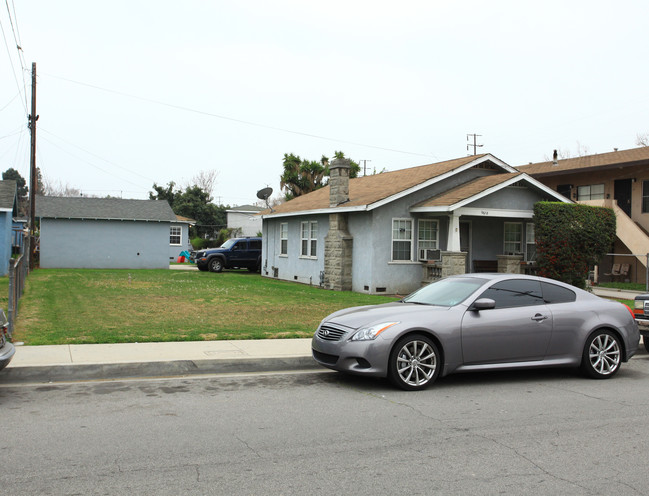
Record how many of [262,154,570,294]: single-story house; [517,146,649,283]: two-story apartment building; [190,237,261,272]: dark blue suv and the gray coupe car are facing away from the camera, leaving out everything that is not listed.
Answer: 0

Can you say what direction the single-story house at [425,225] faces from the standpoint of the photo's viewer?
facing the viewer and to the right of the viewer

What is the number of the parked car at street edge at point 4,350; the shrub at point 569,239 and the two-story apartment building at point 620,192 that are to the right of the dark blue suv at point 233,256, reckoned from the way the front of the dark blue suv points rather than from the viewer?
0

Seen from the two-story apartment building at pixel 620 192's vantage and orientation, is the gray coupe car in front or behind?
in front

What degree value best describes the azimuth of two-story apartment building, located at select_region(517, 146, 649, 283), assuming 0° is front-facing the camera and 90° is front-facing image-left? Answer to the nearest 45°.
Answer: approximately 45°

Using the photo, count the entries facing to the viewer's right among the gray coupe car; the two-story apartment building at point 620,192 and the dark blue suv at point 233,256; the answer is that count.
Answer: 0

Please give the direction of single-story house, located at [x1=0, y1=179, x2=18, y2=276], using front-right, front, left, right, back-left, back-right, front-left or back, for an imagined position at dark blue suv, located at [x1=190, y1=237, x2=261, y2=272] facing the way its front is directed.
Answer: front

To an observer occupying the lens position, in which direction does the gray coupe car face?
facing the viewer and to the left of the viewer
